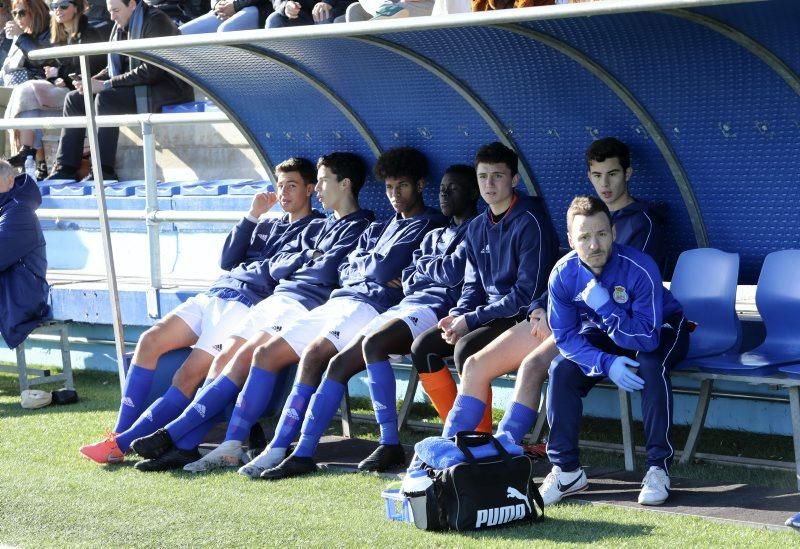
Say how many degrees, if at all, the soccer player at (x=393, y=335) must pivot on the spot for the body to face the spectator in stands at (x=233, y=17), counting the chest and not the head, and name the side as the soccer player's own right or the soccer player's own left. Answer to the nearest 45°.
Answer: approximately 135° to the soccer player's own right

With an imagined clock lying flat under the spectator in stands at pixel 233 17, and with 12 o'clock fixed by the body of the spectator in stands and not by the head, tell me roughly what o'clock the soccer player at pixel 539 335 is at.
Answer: The soccer player is roughly at 10 o'clock from the spectator in stands.

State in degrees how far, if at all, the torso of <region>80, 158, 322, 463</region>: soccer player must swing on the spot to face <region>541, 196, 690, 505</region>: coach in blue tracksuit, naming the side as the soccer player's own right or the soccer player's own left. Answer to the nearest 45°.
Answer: approximately 90° to the soccer player's own left

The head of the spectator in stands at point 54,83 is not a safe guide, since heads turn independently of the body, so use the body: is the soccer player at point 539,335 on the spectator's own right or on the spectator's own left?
on the spectator's own left

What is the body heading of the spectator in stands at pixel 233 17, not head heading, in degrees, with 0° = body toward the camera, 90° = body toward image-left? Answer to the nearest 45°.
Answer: approximately 45°

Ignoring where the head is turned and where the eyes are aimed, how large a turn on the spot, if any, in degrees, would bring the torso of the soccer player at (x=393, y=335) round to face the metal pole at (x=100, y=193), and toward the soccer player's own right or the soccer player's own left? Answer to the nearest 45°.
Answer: approximately 90° to the soccer player's own right

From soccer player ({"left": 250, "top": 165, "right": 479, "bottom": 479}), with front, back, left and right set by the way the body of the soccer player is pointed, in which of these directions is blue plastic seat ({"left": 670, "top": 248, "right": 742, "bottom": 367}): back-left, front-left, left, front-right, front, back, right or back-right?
back-left

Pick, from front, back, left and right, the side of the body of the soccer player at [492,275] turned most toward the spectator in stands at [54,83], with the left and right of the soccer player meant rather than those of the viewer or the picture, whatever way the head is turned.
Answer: right

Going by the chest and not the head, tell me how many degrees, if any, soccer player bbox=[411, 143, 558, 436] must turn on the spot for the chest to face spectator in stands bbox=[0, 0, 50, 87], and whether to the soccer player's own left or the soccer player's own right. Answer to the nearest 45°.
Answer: approximately 90° to the soccer player's own right
